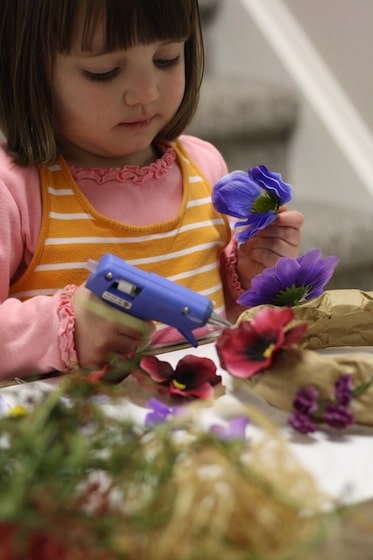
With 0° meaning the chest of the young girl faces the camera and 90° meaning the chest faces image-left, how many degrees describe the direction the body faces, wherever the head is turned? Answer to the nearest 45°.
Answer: approximately 315°

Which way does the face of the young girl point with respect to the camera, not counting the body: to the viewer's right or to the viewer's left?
to the viewer's right
